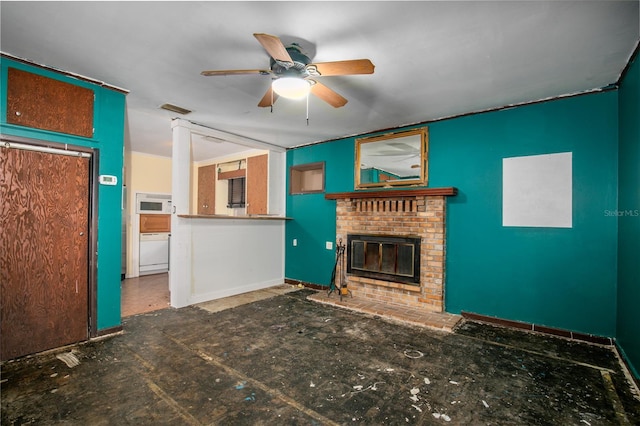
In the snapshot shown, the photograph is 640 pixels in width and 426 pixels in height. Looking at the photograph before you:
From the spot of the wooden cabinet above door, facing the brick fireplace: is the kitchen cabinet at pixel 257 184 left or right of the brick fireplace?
left

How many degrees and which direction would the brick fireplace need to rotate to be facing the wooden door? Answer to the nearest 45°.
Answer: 0° — it already faces it

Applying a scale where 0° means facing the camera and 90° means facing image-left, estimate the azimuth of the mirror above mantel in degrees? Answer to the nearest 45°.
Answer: approximately 45°

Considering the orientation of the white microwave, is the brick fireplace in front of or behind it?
in front

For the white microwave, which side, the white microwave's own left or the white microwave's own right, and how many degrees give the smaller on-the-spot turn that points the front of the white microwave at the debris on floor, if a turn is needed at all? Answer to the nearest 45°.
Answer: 0° — it already faces it

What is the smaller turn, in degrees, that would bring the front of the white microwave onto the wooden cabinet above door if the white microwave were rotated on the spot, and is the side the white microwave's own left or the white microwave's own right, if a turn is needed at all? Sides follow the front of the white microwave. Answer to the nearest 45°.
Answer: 0° — it already faces it

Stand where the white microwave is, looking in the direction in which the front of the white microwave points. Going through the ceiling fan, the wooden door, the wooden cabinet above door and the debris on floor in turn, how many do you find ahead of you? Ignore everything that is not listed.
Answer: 4

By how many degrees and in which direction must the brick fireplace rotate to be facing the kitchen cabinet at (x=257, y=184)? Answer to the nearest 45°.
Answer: approximately 45° to its right

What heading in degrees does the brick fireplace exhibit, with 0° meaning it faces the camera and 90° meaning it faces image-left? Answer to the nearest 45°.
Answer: approximately 45°

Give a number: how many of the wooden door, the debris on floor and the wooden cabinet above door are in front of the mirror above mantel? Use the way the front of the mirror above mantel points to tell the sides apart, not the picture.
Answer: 3

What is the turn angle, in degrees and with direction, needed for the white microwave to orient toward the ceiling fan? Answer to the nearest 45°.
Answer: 0° — it already faces it

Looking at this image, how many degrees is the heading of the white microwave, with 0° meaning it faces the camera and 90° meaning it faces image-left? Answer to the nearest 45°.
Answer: approximately 0°
